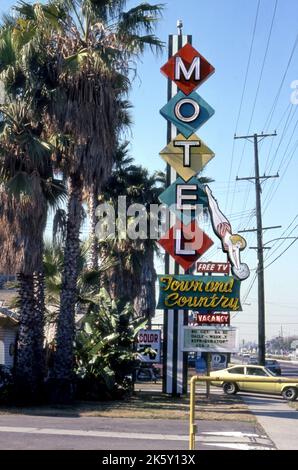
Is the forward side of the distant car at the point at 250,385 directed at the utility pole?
no

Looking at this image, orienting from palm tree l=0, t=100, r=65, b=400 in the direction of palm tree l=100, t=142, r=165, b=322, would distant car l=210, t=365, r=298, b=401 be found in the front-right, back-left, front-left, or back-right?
front-right

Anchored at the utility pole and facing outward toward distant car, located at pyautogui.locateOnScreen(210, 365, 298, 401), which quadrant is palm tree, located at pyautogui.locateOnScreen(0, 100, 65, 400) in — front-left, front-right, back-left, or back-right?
front-right
